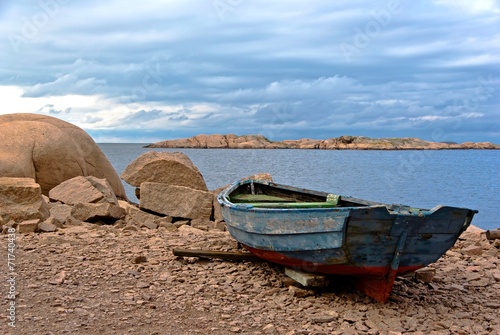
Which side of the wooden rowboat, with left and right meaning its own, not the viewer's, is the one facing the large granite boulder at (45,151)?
front

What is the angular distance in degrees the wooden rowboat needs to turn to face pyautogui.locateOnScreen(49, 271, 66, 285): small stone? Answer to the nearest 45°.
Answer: approximately 45° to its left

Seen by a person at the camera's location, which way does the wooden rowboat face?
facing away from the viewer and to the left of the viewer

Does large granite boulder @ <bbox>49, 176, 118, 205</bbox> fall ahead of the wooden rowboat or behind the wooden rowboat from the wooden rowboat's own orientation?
ahead

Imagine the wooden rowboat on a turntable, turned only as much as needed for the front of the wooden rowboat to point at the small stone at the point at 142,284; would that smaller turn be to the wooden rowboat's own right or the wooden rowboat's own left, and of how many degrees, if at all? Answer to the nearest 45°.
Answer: approximately 45° to the wooden rowboat's own left

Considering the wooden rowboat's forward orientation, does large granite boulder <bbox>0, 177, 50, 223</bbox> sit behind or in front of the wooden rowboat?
in front

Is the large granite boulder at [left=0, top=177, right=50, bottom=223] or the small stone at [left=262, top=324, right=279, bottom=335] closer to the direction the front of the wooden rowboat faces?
the large granite boulder
